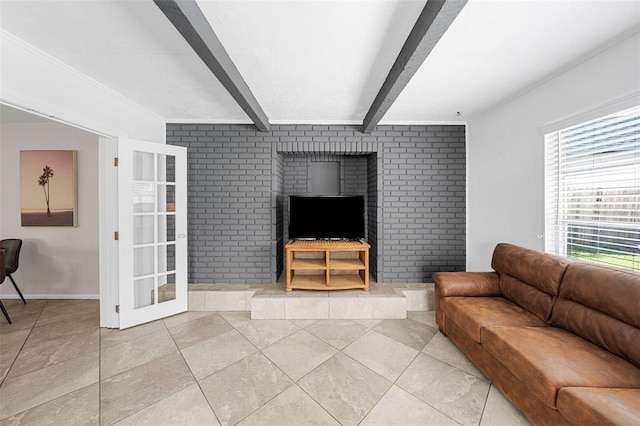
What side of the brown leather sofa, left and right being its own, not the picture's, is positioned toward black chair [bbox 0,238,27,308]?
front

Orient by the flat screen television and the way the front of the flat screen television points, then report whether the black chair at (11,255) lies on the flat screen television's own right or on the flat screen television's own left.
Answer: on the flat screen television's own right

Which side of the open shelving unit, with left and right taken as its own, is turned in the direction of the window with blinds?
left

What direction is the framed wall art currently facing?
toward the camera

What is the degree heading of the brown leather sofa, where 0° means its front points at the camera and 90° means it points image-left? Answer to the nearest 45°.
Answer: approximately 45°

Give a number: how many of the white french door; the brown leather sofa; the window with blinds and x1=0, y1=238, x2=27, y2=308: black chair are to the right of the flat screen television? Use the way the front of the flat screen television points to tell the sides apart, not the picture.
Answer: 2

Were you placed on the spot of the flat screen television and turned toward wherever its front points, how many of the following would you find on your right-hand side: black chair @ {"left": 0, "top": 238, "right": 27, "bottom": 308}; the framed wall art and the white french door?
3

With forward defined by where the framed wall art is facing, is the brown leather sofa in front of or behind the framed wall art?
in front

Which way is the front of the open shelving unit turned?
toward the camera

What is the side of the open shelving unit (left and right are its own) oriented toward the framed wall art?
right

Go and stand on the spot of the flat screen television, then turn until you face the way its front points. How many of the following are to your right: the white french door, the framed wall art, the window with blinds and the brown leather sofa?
2

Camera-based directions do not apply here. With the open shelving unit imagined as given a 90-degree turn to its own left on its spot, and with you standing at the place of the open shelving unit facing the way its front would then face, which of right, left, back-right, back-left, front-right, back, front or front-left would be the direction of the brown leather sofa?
front-right

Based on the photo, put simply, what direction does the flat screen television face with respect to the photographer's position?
facing the viewer

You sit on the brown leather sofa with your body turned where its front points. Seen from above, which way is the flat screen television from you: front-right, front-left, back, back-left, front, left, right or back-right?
front-right

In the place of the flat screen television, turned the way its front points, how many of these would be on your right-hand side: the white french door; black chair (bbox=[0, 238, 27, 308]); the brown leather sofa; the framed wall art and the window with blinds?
3
